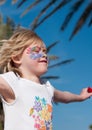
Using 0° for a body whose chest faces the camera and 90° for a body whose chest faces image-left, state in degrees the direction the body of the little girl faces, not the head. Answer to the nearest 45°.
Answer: approximately 315°
